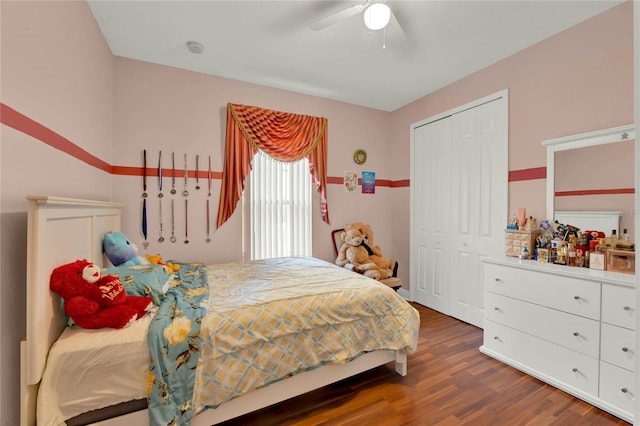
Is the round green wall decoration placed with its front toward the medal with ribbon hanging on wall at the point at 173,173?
no

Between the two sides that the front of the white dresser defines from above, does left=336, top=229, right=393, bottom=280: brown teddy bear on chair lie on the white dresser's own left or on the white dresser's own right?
on the white dresser's own right

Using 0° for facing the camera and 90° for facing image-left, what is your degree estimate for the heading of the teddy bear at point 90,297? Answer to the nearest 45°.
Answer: approximately 315°

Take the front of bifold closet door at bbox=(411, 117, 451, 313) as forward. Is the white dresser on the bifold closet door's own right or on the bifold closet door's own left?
on the bifold closet door's own left

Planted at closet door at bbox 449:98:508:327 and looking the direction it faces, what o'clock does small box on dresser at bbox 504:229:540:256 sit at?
The small box on dresser is roughly at 9 o'clock from the closet door.

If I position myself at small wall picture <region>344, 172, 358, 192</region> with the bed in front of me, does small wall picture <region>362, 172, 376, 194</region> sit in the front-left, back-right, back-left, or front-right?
back-left

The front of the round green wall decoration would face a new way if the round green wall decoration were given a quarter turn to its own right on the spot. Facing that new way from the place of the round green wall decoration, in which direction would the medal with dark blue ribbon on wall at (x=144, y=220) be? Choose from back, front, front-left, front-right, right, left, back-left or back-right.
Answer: front

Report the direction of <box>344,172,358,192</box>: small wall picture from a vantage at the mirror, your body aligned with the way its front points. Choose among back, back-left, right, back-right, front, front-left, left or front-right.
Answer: front-right

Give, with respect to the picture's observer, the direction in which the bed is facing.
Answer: facing to the right of the viewer

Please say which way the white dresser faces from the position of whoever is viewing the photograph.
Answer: facing the viewer and to the left of the viewer

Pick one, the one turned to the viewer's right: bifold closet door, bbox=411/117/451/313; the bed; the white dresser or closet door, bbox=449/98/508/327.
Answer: the bed

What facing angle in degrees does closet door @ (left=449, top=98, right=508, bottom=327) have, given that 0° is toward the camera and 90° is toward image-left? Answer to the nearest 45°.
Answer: approximately 45°
